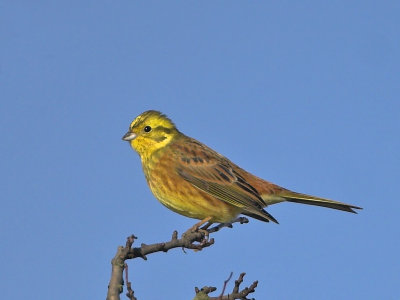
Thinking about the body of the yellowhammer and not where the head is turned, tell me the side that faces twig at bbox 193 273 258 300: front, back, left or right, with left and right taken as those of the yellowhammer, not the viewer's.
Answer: left

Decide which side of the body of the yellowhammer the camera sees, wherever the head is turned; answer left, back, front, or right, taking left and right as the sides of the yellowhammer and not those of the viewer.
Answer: left
